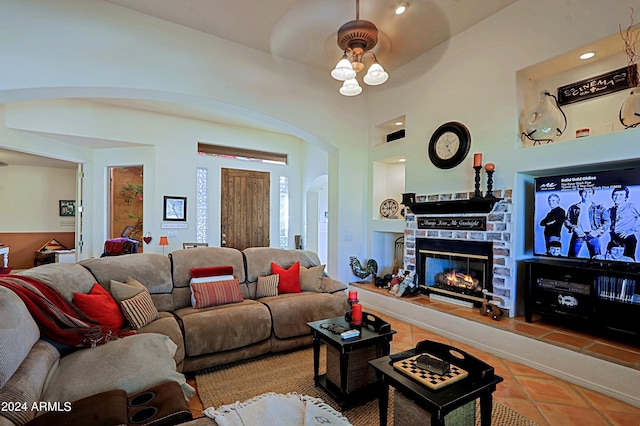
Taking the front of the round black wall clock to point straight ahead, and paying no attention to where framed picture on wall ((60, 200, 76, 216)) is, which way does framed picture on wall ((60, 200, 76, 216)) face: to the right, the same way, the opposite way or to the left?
to the left

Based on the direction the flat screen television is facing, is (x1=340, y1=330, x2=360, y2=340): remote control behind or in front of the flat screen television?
in front

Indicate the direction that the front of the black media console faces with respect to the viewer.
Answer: facing the viewer and to the left of the viewer

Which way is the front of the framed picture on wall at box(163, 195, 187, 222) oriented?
toward the camera

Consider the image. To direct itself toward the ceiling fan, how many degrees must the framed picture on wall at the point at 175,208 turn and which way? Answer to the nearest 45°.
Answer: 0° — it already faces it

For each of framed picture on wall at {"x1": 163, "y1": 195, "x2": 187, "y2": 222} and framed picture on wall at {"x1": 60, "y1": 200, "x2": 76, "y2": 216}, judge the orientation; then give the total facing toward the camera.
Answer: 2

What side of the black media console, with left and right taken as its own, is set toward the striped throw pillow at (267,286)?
front

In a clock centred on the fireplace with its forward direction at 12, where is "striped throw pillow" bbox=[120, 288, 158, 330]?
The striped throw pillow is roughly at 12 o'clock from the fireplace.

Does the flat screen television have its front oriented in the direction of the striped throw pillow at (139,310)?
yes

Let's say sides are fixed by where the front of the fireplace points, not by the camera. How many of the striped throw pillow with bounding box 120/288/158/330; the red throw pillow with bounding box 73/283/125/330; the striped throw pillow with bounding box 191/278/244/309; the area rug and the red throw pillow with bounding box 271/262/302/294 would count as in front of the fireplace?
5

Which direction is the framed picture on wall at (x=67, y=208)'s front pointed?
toward the camera

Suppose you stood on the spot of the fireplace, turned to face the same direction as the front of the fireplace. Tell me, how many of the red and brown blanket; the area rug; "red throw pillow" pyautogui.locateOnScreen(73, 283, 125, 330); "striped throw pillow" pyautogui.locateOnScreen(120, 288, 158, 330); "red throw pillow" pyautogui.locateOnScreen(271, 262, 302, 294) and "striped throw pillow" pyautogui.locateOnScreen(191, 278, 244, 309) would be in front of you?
6

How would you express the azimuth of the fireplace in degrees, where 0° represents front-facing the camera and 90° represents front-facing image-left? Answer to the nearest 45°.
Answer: approximately 45°
